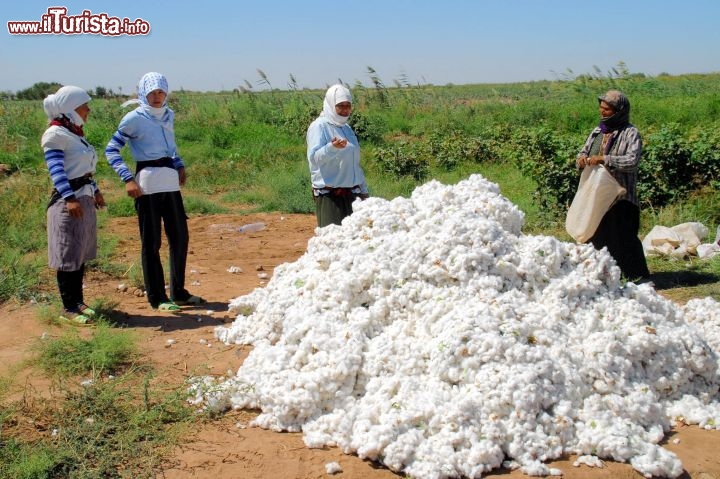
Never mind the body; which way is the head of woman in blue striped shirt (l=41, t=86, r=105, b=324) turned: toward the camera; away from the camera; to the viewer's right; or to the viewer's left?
to the viewer's right

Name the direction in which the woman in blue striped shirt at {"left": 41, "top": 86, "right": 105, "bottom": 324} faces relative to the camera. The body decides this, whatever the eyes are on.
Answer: to the viewer's right

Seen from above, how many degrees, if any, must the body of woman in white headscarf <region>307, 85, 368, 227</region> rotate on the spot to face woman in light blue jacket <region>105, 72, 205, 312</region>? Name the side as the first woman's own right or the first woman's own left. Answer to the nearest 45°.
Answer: approximately 135° to the first woman's own right

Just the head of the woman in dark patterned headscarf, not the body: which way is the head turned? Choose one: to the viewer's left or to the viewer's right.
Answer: to the viewer's left

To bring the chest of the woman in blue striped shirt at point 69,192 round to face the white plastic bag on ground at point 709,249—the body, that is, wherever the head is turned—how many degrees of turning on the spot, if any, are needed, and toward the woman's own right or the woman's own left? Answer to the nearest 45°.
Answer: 0° — they already face it

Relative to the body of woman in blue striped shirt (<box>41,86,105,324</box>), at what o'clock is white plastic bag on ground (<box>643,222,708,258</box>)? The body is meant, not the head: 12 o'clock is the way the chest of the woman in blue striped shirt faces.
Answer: The white plastic bag on ground is roughly at 12 o'clock from the woman in blue striped shirt.
